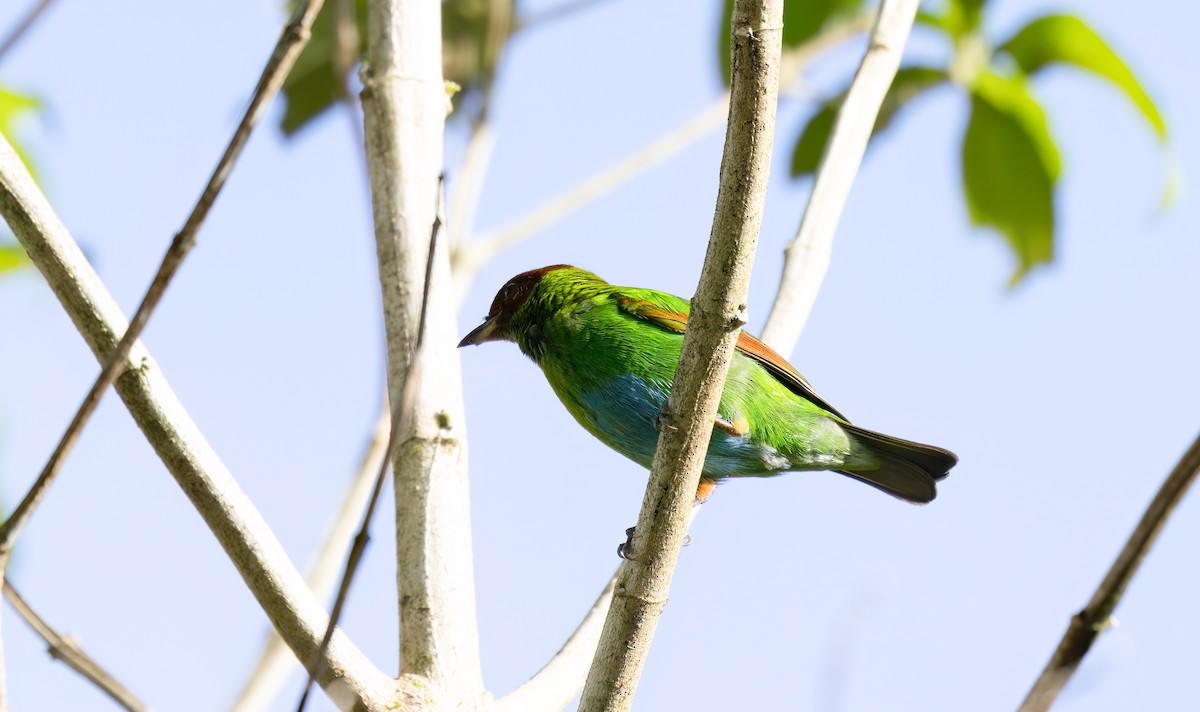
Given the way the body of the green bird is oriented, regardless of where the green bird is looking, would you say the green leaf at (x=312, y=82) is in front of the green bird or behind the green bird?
in front

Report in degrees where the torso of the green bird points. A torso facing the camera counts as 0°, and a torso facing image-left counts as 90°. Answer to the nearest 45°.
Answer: approximately 90°

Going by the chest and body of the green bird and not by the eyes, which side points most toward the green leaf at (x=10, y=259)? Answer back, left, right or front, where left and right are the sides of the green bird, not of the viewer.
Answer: front
